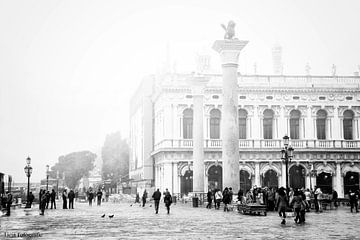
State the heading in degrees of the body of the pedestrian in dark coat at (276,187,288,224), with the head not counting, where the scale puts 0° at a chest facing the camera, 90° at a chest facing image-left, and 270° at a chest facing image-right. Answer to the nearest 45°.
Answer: approximately 180°

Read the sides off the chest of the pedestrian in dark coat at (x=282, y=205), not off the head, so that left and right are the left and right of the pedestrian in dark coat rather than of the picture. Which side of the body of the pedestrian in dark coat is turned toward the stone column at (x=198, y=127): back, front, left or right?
front

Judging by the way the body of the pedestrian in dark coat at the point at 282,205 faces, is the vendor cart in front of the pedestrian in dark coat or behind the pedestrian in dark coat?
in front

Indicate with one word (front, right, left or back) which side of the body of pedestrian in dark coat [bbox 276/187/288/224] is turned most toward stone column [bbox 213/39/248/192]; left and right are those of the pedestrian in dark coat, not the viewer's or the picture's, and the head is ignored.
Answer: front
